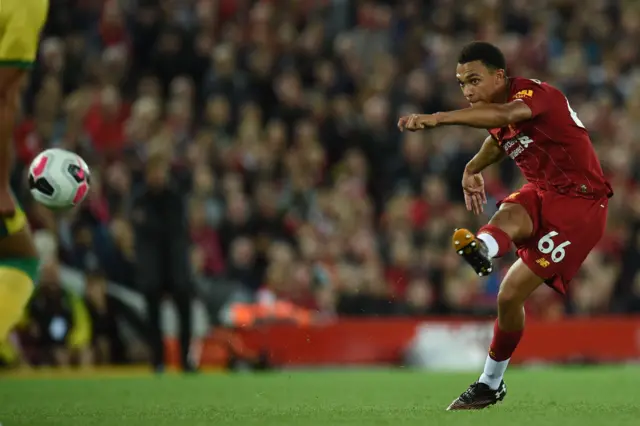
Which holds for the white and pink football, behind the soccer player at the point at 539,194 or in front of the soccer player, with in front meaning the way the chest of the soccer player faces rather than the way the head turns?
in front

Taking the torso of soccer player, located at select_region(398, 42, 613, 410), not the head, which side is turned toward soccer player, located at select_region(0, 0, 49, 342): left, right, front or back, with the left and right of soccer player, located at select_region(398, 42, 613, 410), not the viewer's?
front

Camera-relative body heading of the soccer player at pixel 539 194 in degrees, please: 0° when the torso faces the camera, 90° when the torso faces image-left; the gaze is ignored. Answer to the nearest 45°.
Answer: approximately 45°

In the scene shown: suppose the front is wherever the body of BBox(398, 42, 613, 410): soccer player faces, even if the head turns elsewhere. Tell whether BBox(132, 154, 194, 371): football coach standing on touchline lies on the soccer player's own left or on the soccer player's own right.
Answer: on the soccer player's own right
